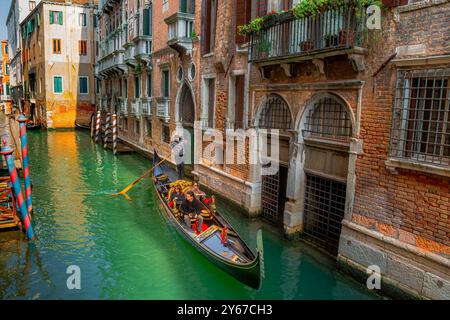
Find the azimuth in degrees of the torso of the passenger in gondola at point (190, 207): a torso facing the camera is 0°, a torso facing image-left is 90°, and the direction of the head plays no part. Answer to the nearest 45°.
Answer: approximately 0°

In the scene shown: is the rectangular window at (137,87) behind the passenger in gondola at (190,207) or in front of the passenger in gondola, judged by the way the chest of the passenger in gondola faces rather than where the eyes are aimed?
behind

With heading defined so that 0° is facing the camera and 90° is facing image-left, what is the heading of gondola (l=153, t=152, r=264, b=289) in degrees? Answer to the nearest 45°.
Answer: approximately 315°

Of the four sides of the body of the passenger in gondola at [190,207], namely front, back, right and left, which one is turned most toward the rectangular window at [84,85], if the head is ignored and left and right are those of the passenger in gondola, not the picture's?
back

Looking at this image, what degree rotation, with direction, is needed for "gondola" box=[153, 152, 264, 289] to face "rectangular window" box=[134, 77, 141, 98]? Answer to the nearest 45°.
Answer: approximately 135° to its left

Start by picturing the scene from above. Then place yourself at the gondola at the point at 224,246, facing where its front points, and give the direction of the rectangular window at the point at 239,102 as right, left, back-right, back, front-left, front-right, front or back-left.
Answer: back-left

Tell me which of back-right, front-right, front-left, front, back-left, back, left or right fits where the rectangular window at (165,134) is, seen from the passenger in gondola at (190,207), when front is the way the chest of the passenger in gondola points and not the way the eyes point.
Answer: back

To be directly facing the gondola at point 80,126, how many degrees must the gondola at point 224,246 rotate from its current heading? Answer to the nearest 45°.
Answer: approximately 180°

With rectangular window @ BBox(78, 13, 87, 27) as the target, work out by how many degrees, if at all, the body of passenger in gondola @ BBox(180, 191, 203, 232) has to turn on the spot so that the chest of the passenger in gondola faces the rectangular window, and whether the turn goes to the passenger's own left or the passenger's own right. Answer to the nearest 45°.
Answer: approximately 180°

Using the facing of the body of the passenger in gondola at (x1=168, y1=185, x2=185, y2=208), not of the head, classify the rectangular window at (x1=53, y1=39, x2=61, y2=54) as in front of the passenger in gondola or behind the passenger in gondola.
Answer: behind

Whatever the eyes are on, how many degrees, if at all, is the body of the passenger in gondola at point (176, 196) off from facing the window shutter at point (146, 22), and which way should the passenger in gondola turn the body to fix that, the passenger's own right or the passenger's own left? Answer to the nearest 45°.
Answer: approximately 135° to the passenger's own left

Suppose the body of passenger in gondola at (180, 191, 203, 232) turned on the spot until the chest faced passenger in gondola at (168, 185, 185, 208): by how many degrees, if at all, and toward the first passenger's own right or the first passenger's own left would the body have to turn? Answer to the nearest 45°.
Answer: approximately 180°
